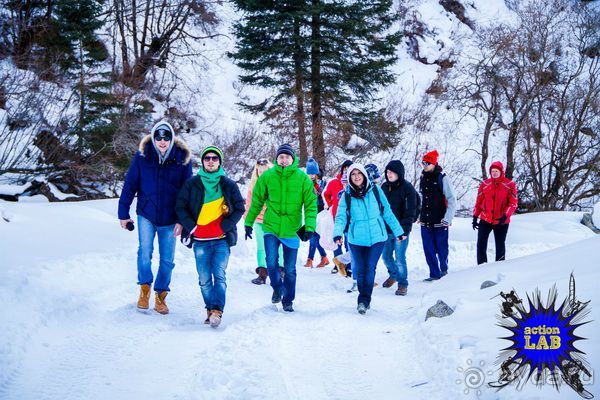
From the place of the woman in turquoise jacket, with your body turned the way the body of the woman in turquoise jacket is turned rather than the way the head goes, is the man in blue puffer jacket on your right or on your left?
on your right

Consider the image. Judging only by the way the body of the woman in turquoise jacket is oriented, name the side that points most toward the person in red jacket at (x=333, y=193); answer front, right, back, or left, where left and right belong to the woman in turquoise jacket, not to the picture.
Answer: back

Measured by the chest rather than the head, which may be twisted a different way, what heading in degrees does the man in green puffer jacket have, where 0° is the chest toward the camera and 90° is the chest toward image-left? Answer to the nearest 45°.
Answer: approximately 0°
